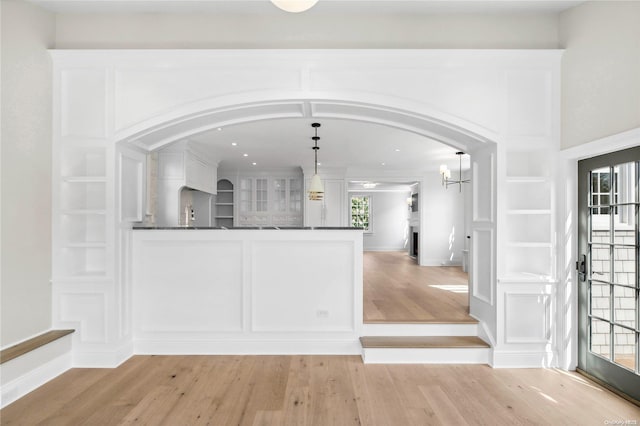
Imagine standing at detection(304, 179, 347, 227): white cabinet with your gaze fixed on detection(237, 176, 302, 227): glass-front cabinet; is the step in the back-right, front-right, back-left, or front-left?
back-left

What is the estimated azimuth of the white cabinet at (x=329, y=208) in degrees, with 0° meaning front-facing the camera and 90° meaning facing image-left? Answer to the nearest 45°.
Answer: approximately 0°

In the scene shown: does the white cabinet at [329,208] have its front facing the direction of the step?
yes

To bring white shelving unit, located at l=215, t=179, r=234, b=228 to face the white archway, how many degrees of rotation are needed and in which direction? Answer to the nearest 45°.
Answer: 0° — it already faces it

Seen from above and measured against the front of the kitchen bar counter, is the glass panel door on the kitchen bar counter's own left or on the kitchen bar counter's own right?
on the kitchen bar counter's own left

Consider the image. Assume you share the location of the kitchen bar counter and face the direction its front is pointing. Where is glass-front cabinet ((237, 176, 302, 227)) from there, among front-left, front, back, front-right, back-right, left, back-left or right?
back

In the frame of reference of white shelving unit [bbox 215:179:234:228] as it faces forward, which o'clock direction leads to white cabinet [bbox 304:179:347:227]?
The white cabinet is roughly at 10 o'clock from the white shelving unit.

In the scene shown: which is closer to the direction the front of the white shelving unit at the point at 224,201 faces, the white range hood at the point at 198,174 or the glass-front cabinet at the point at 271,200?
the white range hood

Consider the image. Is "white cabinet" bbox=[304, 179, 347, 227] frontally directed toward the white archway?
yes

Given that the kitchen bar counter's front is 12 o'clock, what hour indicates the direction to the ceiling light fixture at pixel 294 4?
The ceiling light fixture is roughly at 12 o'clock from the kitchen bar counter.

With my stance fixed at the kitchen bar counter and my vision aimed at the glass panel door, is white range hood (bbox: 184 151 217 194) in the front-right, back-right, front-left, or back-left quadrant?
back-left
